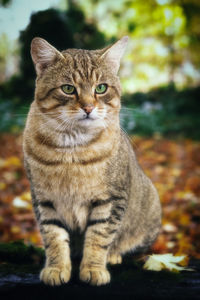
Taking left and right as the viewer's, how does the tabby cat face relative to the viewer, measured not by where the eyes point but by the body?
facing the viewer and to the left of the viewer
